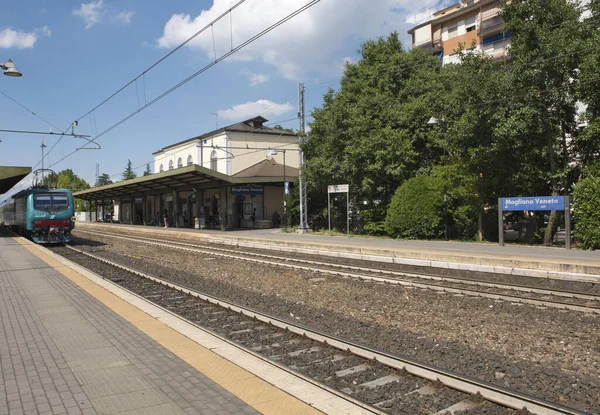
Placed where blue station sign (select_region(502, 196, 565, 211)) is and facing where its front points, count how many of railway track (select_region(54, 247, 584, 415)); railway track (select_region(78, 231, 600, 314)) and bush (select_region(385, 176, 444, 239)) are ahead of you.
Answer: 2

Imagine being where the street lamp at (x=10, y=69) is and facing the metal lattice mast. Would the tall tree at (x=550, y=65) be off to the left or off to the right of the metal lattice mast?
right

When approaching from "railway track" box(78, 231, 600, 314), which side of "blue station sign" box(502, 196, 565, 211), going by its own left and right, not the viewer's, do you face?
front

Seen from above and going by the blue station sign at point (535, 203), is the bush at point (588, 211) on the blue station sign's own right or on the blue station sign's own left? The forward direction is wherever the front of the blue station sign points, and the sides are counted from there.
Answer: on the blue station sign's own left

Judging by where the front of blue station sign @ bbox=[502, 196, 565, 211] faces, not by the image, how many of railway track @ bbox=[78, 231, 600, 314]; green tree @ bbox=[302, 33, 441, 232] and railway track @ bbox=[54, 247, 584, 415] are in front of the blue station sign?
2

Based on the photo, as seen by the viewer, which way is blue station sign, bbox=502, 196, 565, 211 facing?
toward the camera

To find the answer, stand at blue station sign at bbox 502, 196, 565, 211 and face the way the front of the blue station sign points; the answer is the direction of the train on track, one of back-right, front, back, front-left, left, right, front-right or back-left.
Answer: right

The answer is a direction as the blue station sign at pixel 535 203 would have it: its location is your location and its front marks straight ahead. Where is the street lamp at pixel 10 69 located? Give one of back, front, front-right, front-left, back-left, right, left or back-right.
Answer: front-right

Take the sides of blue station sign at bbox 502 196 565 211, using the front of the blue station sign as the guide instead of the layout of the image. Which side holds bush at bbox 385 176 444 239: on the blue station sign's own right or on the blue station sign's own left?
on the blue station sign's own right

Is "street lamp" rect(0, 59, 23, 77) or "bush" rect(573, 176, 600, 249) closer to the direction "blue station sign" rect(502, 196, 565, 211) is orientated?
the street lamp

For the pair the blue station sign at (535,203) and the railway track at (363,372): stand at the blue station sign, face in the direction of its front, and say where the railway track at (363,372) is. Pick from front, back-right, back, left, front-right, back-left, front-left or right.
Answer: front
